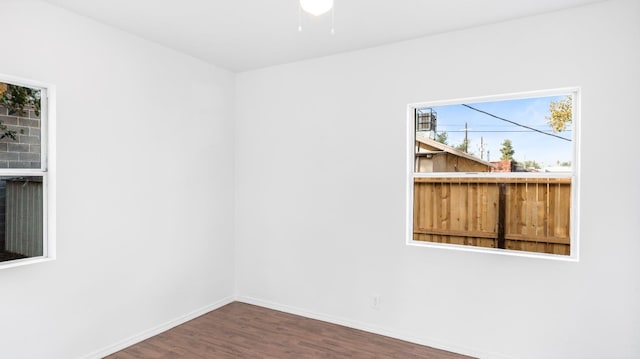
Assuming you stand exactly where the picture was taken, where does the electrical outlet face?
facing the viewer

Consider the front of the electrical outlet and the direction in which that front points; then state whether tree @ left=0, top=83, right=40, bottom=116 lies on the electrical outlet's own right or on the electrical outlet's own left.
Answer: on the electrical outlet's own right

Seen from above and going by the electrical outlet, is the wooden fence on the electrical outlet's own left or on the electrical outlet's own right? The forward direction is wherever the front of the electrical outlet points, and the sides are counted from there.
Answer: on the electrical outlet's own left

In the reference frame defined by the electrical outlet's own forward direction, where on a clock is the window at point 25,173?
The window is roughly at 2 o'clock from the electrical outlet.
